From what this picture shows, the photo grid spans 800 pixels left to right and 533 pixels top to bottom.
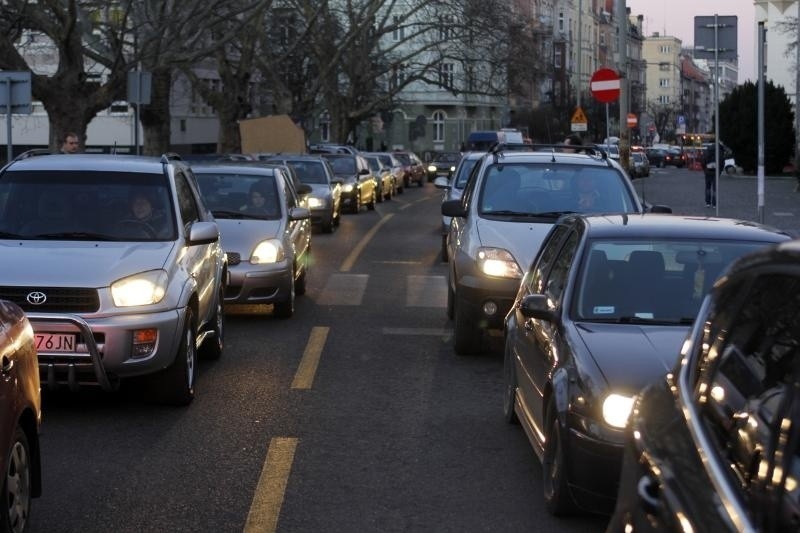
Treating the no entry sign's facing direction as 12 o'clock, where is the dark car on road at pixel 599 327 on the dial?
The dark car on road is roughly at 12 o'clock from the no entry sign.

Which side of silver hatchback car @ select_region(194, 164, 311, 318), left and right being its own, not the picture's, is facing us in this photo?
front

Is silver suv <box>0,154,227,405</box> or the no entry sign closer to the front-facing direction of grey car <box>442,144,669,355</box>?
the silver suv

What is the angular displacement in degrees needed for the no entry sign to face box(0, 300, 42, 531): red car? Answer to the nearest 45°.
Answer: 0° — it already faces it

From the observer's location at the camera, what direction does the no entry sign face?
facing the viewer

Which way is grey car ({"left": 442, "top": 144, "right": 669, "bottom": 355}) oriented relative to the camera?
toward the camera

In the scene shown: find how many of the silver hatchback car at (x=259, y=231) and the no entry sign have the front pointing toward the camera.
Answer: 2

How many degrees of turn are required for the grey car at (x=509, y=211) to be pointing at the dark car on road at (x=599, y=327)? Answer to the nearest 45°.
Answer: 0° — it already faces it

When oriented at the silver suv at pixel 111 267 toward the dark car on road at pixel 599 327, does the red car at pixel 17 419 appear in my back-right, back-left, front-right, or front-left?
front-right

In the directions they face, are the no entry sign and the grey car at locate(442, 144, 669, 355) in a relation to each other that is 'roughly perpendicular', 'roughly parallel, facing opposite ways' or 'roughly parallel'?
roughly parallel

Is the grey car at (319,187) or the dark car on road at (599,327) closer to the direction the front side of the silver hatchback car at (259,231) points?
the dark car on road

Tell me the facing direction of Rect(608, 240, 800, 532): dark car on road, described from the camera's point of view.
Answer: facing the viewer and to the right of the viewer

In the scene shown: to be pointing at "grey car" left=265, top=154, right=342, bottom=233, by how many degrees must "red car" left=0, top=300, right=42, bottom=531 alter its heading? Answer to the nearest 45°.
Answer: approximately 135° to its right

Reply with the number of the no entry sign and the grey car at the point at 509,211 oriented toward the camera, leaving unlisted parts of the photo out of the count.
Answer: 2

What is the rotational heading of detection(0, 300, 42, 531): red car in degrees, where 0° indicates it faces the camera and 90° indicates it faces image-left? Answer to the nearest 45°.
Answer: approximately 45°
